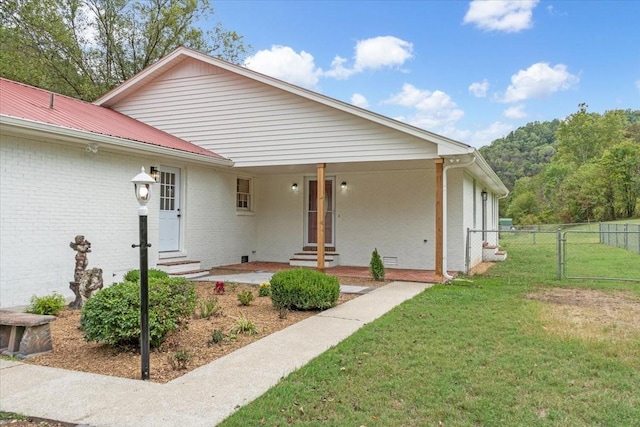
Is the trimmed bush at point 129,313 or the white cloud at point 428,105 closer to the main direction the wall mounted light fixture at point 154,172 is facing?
the trimmed bush

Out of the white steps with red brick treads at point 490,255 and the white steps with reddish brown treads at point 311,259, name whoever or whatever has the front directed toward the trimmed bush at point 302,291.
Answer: the white steps with reddish brown treads at point 311,259

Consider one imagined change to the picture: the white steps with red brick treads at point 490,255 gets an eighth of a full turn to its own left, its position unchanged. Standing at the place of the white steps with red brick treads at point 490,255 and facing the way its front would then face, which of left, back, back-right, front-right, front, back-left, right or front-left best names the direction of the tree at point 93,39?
back-left

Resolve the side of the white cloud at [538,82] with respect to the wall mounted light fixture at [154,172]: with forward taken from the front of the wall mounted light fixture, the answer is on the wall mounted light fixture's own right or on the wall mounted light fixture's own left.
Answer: on the wall mounted light fixture's own left

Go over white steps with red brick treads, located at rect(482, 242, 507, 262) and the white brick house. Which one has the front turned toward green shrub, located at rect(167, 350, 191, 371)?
the white brick house

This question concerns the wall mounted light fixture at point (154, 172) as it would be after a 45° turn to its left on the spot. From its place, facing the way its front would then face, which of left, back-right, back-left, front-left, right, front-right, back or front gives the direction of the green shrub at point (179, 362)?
right

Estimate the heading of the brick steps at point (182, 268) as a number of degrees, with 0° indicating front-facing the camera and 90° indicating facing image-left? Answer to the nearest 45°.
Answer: approximately 315°

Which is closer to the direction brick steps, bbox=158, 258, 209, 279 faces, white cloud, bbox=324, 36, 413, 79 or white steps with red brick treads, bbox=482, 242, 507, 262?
the white steps with red brick treads

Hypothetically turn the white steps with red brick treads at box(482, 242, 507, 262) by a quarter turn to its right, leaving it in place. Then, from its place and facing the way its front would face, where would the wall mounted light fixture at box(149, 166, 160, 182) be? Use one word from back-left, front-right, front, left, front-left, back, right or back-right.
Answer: front-right

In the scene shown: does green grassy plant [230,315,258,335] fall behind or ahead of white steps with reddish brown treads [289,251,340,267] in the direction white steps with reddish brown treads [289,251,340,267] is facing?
ahead

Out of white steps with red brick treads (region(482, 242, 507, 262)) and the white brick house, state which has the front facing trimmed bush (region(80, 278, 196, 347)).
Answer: the white brick house

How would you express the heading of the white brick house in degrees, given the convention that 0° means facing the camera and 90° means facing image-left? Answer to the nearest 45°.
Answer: approximately 0°

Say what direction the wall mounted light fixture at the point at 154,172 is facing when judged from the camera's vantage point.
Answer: facing the viewer and to the right of the viewer

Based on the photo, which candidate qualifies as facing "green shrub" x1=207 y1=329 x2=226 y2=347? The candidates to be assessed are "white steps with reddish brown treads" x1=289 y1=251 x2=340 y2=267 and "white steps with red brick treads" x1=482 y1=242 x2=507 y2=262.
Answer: "white steps with reddish brown treads" x1=289 y1=251 x2=340 y2=267

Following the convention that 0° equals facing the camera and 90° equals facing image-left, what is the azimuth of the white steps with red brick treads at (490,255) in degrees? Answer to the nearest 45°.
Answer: approximately 270°
